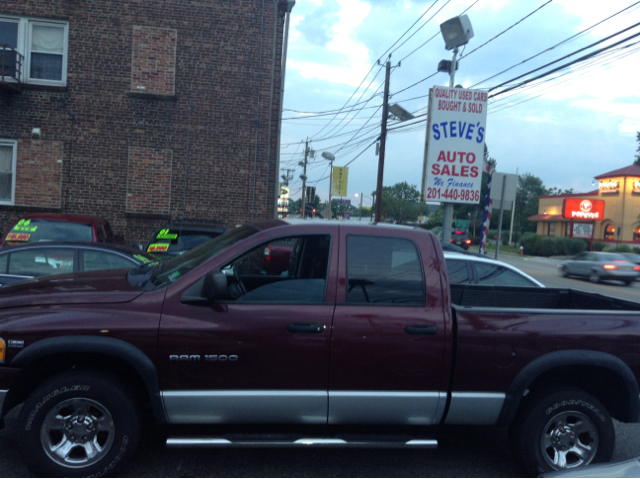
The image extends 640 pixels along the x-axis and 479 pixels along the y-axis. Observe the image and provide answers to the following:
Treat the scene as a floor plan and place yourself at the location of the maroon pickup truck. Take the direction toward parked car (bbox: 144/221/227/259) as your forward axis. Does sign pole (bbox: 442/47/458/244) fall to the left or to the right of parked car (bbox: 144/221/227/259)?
right

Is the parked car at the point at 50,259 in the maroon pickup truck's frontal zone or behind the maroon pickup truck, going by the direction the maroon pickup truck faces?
frontal zone

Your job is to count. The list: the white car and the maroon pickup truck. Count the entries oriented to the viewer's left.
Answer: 1

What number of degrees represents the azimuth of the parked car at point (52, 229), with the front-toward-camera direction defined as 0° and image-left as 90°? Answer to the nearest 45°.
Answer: approximately 45°

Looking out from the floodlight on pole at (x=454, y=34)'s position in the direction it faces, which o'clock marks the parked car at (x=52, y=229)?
The parked car is roughly at 12 o'clock from the floodlight on pole.

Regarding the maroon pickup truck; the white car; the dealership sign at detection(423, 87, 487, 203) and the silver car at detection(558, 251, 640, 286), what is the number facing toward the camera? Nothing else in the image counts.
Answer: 1

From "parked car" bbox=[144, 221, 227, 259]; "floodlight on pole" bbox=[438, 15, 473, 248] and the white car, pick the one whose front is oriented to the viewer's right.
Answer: the white car

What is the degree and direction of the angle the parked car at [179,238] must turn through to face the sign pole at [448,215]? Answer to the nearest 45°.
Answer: approximately 135° to its left

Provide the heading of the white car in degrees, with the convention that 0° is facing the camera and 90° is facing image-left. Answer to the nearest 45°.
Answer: approximately 270°

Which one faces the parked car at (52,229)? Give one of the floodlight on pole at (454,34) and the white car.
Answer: the floodlight on pole

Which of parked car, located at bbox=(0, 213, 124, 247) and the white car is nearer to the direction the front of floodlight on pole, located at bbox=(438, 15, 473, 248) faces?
the parked car

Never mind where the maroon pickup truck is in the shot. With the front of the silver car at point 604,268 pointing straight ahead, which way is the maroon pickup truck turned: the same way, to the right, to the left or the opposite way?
to the left

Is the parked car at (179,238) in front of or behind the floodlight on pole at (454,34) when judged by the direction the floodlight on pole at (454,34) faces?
in front

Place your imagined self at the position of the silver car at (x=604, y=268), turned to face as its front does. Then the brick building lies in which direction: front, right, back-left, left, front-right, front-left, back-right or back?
left
